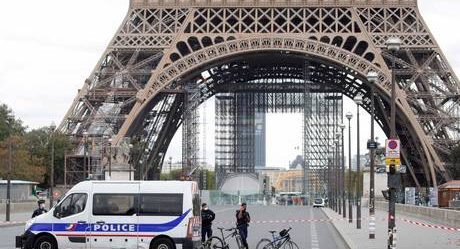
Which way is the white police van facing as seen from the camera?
to the viewer's left
